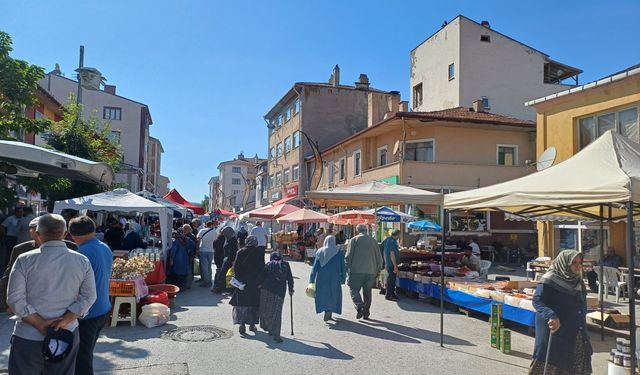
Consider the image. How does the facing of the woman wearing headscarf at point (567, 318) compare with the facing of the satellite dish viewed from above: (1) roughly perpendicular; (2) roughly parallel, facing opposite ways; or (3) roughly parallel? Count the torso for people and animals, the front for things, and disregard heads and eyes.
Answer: roughly perpendicular

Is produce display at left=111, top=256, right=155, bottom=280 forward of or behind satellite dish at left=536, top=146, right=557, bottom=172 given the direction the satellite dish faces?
forward

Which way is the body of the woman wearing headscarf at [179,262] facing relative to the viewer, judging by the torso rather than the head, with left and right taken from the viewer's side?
facing away from the viewer

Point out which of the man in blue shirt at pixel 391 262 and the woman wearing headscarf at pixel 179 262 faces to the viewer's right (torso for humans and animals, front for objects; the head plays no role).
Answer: the man in blue shirt

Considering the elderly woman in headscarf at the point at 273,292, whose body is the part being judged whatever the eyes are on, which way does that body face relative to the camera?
away from the camera

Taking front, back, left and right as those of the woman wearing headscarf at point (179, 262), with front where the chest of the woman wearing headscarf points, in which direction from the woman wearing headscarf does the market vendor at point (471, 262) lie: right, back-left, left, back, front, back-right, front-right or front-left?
right

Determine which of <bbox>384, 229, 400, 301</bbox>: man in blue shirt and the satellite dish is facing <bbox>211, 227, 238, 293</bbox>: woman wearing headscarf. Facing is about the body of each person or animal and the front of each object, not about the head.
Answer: the satellite dish

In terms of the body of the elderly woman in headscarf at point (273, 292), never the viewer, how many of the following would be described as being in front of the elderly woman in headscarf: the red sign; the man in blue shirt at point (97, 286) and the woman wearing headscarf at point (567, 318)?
1
